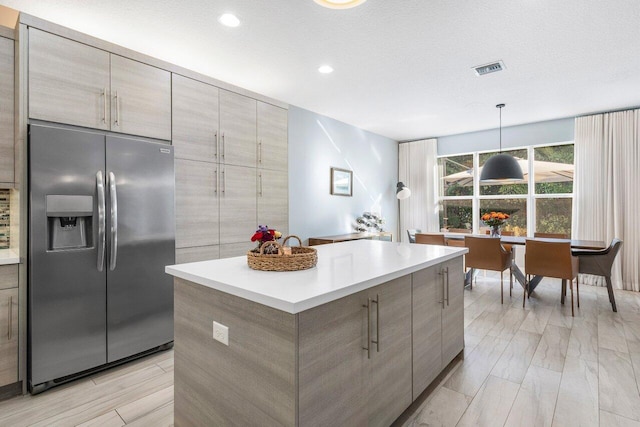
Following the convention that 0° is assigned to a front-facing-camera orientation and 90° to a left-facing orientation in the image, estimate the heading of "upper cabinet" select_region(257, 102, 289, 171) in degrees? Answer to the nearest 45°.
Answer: approximately 315°

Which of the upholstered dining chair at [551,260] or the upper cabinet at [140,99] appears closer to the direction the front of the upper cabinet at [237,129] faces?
the upholstered dining chair

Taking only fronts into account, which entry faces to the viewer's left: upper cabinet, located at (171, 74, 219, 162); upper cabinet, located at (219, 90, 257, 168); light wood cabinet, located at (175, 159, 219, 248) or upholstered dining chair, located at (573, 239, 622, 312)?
the upholstered dining chair

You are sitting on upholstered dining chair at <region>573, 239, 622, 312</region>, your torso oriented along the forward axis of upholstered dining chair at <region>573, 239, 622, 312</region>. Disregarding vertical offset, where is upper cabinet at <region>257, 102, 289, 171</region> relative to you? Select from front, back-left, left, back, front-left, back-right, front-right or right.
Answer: front-left

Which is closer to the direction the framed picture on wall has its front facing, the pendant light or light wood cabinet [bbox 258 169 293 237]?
the pendant light

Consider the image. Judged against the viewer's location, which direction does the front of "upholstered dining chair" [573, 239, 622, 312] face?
facing to the left of the viewer

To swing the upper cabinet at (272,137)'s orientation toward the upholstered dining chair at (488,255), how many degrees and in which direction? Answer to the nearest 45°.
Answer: approximately 45° to its left

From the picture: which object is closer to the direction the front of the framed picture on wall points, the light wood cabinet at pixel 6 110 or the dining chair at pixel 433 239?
the dining chair

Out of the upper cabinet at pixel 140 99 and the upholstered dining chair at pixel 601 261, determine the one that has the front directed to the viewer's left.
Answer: the upholstered dining chair

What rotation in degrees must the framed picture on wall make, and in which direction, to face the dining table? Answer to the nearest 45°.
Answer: approximately 45° to its left

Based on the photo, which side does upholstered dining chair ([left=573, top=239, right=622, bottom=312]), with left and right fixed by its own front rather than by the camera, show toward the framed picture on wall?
front

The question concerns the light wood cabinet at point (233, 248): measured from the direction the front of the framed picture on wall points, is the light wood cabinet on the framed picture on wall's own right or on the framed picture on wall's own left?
on the framed picture on wall's own right

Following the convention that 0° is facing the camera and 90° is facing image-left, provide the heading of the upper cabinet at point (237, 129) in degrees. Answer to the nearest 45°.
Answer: approximately 315°

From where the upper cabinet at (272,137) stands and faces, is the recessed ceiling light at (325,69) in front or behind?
in front
